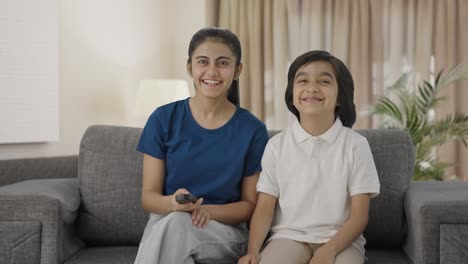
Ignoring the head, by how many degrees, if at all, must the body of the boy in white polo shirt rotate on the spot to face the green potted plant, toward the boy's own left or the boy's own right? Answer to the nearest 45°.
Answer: approximately 180°

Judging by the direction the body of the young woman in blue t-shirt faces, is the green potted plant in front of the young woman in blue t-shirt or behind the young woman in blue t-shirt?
behind

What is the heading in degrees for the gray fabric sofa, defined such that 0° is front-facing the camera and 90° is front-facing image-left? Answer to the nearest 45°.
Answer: approximately 0°

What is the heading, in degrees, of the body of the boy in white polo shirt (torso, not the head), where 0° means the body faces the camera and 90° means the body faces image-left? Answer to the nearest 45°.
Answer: approximately 0°

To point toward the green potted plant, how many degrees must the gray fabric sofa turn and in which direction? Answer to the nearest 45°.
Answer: approximately 135° to its left
